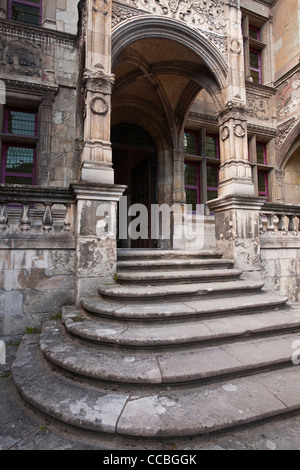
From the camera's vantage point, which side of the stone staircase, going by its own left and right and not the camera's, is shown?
front
